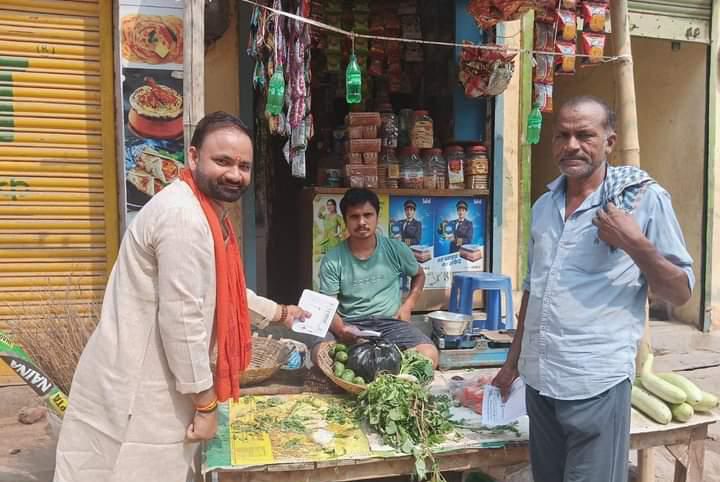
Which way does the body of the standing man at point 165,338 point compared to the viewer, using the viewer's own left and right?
facing to the right of the viewer

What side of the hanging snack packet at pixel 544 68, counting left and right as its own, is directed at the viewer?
front

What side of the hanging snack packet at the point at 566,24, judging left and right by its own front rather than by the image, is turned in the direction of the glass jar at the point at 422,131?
right

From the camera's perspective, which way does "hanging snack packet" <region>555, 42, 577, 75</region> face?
toward the camera

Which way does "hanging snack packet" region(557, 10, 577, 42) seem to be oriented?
toward the camera

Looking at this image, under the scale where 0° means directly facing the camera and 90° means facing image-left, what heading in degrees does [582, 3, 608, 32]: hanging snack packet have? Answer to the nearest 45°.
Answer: approximately 0°

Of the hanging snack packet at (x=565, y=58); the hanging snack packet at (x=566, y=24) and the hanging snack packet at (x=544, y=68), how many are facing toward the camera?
3

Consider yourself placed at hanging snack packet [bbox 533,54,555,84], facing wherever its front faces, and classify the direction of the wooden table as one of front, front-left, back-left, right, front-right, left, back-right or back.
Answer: front

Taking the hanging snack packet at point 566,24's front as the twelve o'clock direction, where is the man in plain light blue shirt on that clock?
The man in plain light blue shirt is roughly at 12 o'clock from the hanging snack packet.

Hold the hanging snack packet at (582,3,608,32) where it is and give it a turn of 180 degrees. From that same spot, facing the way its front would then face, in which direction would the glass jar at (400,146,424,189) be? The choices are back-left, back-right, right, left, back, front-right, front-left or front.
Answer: left

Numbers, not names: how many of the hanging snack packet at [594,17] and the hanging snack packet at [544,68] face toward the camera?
2

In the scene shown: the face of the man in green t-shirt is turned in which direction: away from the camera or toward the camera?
toward the camera

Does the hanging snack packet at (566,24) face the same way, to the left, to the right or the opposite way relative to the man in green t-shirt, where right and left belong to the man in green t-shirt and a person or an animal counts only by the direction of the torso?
the same way

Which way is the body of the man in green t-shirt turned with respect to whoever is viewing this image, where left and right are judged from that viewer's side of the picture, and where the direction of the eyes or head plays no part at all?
facing the viewer
